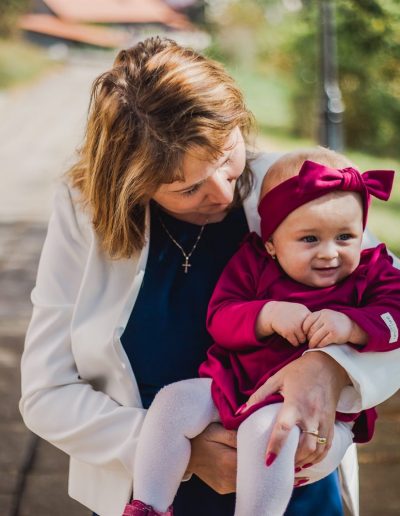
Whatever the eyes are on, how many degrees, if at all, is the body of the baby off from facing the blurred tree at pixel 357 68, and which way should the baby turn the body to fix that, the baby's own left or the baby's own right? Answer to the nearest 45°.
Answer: approximately 180°

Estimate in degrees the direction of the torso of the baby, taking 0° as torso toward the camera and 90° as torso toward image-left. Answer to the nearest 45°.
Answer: approximately 0°

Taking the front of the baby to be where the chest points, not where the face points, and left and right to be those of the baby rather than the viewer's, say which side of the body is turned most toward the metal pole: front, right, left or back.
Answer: back
